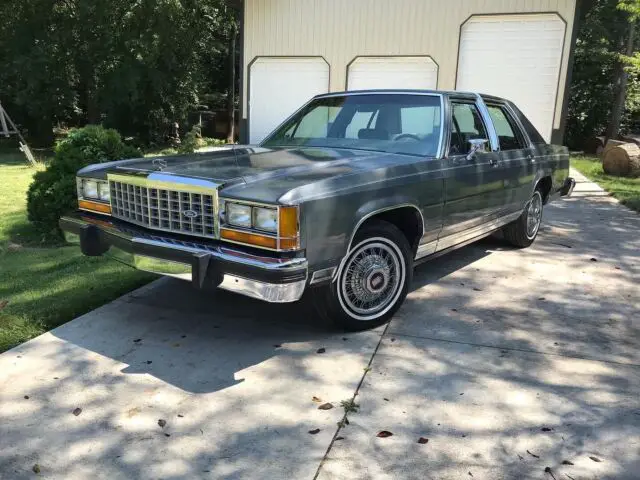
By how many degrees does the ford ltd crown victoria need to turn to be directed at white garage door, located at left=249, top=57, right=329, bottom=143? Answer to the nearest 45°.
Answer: approximately 135° to its right

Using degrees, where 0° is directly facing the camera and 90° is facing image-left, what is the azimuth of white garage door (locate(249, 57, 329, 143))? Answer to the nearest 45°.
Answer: approximately 0°

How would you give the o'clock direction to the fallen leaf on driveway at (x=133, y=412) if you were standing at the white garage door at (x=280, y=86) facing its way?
The fallen leaf on driveway is roughly at 12 o'clock from the white garage door.

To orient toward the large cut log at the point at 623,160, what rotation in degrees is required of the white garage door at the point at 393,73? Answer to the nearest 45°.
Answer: approximately 90° to its left

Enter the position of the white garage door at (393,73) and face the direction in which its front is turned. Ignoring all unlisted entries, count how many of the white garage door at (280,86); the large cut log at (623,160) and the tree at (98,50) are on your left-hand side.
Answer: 1

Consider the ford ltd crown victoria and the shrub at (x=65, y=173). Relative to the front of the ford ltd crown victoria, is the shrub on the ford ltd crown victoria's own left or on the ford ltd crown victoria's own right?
on the ford ltd crown victoria's own right

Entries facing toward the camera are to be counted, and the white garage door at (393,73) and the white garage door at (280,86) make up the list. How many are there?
2

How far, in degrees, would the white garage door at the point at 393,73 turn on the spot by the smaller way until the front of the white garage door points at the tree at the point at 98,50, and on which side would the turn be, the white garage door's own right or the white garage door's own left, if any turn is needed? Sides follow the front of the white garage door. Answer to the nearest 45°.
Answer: approximately 135° to the white garage door's own right

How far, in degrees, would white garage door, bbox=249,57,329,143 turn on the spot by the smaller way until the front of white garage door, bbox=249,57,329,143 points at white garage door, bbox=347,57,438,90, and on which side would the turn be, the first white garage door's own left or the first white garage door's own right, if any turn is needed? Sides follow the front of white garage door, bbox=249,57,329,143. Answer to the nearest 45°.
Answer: approximately 45° to the first white garage door's own left

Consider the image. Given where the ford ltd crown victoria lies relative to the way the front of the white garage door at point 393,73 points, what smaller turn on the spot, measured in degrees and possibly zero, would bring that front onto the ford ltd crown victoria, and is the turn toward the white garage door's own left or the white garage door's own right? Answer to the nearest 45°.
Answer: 0° — it already faces it
